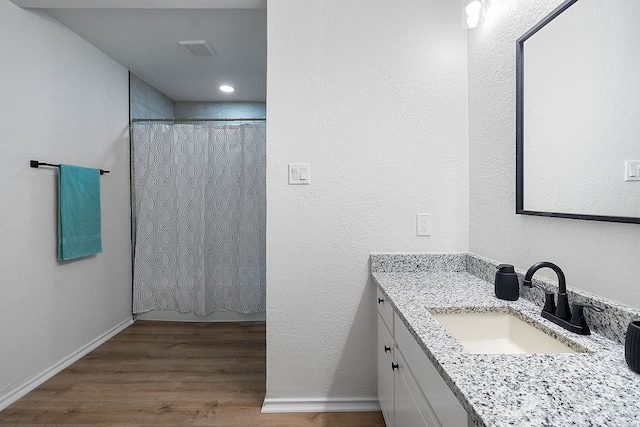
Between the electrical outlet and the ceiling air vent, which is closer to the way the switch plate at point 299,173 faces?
the electrical outlet

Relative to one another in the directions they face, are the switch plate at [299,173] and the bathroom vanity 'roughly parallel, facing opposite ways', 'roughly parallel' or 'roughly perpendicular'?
roughly perpendicular

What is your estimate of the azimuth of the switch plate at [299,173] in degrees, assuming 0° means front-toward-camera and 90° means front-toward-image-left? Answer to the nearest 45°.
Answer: approximately 0°

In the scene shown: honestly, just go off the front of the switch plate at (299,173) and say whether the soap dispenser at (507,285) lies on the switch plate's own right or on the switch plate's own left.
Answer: on the switch plate's own left

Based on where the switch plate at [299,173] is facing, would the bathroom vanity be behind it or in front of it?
in front

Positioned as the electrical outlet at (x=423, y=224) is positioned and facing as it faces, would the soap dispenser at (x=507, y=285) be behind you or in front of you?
in front

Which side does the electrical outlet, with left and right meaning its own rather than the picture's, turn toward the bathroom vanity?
front

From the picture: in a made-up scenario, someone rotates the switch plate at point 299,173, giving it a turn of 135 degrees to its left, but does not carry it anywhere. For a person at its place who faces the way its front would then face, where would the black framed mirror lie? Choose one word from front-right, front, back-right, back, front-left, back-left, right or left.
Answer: right

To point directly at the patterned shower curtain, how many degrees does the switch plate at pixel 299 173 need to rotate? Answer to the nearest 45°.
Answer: approximately 135° to its right

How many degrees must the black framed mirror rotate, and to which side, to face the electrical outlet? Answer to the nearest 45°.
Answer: approximately 90° to its right

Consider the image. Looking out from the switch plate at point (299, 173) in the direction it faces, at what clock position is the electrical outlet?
The electrical outlet is roughly at 9 o'clock from the switch plate.

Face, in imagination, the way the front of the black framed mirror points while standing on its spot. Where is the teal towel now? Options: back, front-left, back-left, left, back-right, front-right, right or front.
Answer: front-right

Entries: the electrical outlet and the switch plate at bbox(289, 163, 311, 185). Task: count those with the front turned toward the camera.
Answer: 2
